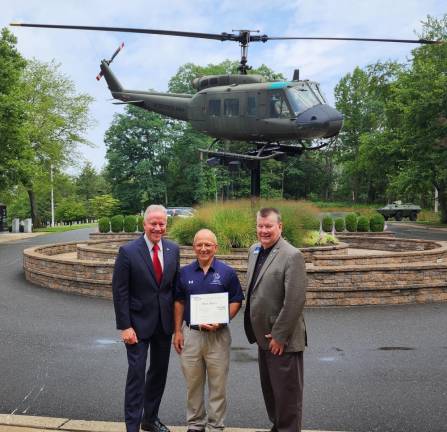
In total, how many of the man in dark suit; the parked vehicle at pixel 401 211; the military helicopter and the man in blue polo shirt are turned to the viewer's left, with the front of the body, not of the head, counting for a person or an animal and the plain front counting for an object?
1

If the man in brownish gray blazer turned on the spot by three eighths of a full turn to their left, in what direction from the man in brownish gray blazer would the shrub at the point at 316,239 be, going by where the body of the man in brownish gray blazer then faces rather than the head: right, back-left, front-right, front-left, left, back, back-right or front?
left

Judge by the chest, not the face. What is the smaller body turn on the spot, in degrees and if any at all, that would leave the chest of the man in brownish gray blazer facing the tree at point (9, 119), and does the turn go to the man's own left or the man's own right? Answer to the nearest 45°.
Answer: approximately 90° to the man's own right

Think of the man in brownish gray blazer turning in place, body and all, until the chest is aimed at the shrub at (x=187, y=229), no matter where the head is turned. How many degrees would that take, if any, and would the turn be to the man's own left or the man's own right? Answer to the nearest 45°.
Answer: approximately 135° to the man's own right

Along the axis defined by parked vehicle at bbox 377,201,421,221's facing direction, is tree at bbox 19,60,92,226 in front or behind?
in front

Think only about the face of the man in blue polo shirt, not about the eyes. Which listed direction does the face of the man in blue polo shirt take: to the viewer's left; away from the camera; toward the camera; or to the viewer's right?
toward the camera

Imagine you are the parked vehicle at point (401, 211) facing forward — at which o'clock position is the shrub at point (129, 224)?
The shrub is roughly at 10 o'clock from the parked vehicle.

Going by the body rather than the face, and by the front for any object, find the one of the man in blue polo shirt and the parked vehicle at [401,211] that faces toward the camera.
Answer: the man in blue polo shirt

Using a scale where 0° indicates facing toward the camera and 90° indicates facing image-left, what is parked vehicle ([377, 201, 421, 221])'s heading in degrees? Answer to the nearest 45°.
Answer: approximately 90°

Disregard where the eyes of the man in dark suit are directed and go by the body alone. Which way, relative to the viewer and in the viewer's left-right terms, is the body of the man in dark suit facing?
facing the viewer and to the right of the viewer

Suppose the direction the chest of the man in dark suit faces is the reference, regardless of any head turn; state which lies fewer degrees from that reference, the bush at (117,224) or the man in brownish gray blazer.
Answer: the man in brownish gray blazer

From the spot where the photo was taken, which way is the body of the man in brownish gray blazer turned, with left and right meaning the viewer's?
facing the viewer and to the left of the viewer

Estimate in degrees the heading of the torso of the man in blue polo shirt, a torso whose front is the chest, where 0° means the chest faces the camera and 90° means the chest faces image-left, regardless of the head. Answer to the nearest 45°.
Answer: approximately 0°

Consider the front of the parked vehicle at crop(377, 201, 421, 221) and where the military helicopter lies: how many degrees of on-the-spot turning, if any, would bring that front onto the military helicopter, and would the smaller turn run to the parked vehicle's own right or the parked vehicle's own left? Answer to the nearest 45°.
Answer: approximately 90° to the parked vehicle's own left

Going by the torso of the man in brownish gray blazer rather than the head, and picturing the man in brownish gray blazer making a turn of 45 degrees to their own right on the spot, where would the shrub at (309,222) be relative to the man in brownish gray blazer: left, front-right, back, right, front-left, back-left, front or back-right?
right

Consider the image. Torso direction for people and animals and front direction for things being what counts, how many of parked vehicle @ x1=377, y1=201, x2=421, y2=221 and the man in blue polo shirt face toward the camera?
1
